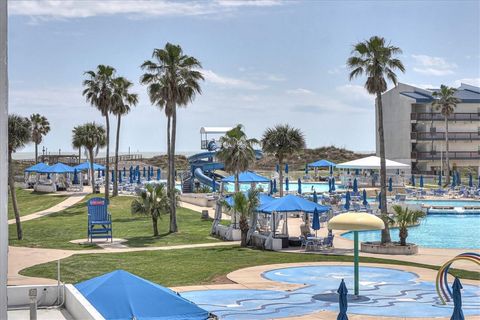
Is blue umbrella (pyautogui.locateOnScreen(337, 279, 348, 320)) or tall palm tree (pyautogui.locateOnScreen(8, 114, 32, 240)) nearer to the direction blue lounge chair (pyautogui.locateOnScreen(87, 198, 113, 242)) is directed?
the blue umbrella

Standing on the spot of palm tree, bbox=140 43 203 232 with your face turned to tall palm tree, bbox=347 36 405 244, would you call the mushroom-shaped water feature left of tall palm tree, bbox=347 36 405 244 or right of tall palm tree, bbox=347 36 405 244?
right

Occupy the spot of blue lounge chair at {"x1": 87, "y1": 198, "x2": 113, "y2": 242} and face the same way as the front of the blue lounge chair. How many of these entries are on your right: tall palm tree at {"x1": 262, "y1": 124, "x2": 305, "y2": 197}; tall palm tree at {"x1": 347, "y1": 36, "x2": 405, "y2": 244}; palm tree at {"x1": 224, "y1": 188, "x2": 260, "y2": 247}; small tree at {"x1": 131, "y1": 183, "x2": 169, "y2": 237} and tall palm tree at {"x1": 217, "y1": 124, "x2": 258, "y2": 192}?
0

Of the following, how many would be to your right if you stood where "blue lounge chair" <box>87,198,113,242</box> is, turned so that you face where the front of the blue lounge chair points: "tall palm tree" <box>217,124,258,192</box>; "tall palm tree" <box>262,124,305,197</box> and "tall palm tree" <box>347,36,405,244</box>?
0

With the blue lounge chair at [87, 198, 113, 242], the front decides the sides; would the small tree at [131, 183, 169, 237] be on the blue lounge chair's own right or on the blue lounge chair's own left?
on the blue lounge chair's own left

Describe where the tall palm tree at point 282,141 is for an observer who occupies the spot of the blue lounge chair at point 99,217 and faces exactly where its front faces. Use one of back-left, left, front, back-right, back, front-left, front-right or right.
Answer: back-left

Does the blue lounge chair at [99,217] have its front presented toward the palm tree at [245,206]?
no

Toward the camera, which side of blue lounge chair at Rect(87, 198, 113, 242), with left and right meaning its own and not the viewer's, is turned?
front

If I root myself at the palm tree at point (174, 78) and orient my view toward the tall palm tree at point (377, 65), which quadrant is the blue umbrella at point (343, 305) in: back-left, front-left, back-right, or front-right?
front-right

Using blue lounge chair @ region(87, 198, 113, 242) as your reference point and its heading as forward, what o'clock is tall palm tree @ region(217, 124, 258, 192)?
The tall palm tree is roughly at 8 o'clock from the blue lounge chair.

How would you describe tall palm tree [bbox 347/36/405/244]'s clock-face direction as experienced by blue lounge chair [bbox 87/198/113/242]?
The tall palm tree is roughly at 10 o'clock from the blue lounge chair.

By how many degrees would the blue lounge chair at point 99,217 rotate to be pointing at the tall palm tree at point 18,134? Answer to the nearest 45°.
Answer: approximately 90° to its right

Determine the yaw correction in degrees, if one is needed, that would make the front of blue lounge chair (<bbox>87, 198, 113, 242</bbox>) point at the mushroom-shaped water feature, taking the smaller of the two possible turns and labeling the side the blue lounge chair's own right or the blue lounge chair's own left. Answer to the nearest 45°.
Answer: approximately 45° to the blue lounge chair's own left

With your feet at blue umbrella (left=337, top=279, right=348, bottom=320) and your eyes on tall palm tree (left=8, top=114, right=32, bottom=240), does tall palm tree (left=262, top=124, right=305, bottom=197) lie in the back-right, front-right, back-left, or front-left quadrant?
front-right
